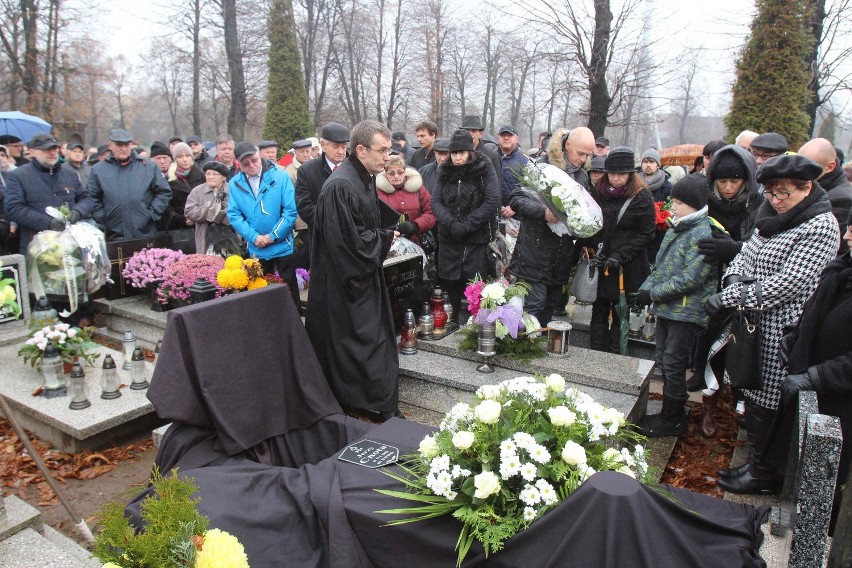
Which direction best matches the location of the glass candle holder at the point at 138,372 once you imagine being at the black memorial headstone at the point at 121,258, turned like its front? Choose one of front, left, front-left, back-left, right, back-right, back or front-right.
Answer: front

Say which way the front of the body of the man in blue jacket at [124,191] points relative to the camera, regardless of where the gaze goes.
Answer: toward the camera

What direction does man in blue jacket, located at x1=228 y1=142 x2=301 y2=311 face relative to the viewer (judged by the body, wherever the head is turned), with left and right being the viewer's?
facing the viewer

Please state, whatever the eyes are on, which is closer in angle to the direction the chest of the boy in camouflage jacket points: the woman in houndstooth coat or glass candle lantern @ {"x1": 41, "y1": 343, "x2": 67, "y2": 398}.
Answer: the glass candle lantern

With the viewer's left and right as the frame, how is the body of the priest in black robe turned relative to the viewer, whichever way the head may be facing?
facing to the right of the viewer

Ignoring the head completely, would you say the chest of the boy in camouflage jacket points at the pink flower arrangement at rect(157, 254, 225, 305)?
yes

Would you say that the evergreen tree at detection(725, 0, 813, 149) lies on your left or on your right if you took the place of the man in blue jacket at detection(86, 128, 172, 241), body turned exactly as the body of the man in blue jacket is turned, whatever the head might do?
on your left

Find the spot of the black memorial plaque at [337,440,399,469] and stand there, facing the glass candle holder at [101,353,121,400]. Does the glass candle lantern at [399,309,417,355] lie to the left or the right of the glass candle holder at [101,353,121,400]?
right

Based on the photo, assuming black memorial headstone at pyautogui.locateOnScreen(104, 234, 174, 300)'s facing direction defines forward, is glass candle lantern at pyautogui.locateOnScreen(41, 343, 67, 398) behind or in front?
in front

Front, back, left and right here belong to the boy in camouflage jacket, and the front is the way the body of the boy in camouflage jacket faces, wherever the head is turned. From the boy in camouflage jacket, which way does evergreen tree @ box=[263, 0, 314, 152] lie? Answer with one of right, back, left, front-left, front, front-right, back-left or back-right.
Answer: front-right

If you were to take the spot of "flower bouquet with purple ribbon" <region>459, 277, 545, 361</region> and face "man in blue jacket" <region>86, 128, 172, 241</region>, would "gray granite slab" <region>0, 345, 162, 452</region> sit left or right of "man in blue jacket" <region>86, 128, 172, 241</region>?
left

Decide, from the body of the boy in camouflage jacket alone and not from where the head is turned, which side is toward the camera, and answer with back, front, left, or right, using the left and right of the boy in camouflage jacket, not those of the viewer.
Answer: left

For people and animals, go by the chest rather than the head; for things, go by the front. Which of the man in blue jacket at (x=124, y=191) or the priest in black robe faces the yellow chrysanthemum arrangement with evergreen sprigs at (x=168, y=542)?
the man in blue jacket
